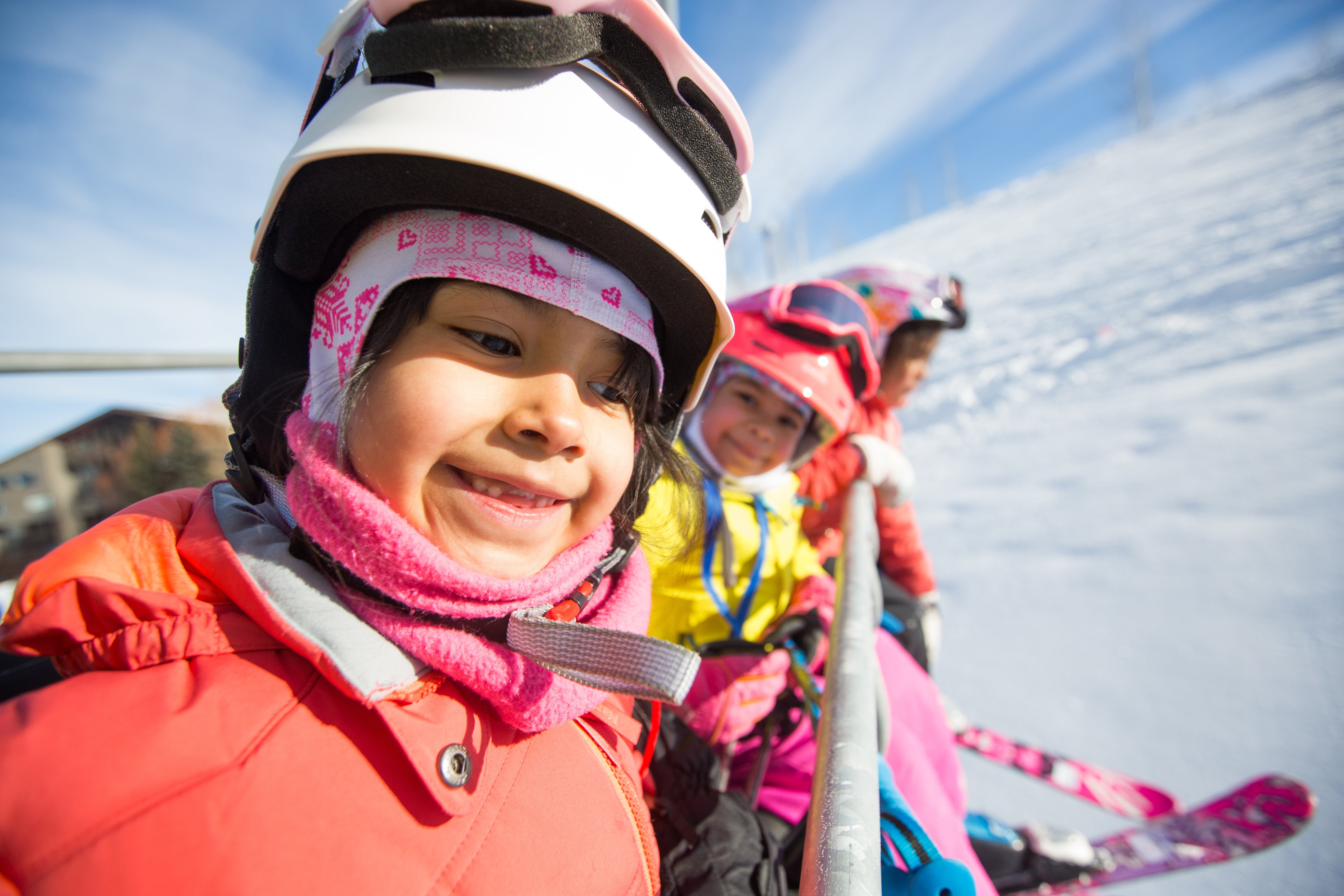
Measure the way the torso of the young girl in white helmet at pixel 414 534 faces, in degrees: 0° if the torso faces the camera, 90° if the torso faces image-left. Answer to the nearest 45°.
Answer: approximately 315°

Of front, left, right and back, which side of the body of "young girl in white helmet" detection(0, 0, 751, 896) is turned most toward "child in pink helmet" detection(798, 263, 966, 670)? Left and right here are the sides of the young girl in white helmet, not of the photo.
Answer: left

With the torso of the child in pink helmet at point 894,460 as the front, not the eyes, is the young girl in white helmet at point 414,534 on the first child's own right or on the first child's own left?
on the first child's own right

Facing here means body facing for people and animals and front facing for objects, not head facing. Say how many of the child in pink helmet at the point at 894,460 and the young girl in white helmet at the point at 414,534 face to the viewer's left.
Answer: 0

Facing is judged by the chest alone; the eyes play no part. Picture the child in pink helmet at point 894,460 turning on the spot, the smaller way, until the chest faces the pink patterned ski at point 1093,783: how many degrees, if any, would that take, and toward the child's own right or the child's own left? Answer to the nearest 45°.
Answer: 0° — they already face it

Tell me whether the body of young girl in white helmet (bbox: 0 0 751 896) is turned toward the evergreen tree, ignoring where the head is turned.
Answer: no

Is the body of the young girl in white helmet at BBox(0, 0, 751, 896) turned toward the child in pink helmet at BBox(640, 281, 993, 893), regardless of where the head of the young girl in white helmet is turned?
no

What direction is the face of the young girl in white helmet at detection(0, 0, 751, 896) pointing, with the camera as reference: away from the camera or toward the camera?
toward the camera

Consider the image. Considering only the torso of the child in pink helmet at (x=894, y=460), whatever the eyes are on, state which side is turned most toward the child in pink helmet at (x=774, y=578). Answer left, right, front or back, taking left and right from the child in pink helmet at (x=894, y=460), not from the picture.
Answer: right

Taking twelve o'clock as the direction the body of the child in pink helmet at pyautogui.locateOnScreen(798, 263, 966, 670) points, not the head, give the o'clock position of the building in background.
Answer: The building in background is roughly at 6 o'clock from the child in pink helmet.

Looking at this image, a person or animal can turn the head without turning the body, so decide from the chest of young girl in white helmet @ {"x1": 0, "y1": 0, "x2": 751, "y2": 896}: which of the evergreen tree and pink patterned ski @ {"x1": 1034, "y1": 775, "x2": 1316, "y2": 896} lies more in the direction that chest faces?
the pink patterned ski

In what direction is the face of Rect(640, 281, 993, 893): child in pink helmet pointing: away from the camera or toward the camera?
toward the camera

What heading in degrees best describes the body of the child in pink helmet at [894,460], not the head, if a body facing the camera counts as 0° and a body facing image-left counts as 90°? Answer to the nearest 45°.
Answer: approximately 270°

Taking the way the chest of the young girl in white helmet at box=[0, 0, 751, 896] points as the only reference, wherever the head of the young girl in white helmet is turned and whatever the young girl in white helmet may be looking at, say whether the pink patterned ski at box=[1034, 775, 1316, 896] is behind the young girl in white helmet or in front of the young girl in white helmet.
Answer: in front

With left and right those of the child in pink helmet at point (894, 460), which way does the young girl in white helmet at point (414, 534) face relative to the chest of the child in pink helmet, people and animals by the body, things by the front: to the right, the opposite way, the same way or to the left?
the same way

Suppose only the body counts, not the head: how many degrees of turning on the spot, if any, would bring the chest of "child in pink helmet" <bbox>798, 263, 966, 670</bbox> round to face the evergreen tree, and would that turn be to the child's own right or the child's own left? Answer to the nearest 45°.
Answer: approximately 180°
